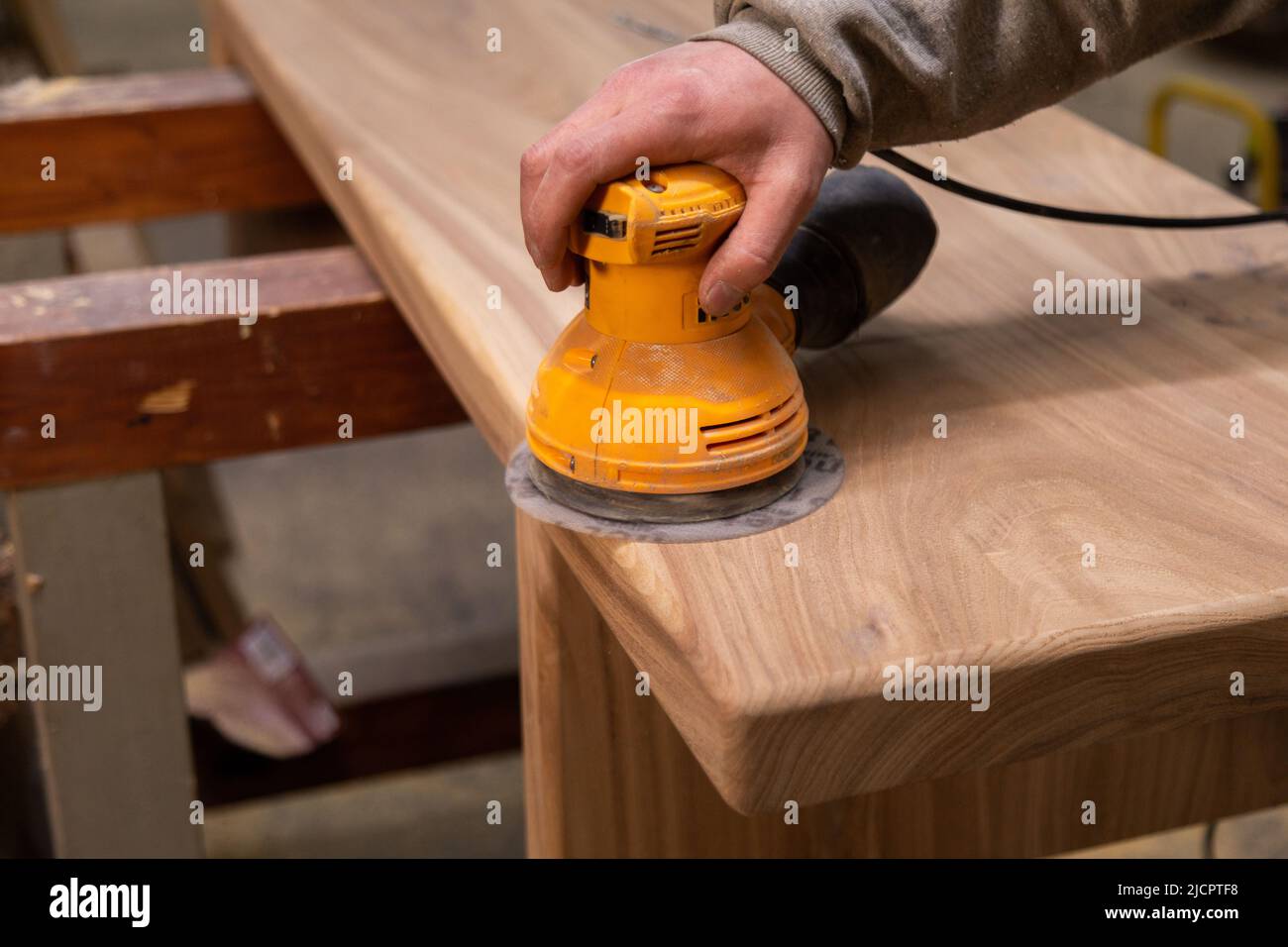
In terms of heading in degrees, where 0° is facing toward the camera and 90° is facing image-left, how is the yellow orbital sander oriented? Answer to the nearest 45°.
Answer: approximately 45°

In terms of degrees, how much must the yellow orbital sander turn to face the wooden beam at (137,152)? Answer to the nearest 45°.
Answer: approximately 90° to its right

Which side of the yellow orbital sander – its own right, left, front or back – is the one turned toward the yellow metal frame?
back
